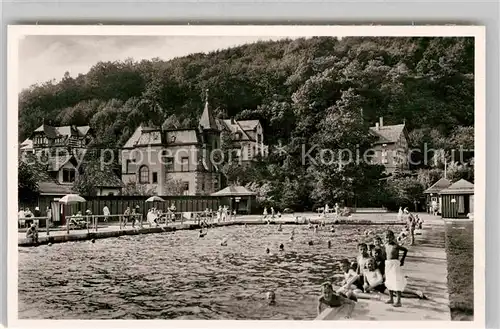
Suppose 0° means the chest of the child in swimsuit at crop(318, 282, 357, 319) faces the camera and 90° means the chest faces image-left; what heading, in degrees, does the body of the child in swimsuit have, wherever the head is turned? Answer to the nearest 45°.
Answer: approximately 45°

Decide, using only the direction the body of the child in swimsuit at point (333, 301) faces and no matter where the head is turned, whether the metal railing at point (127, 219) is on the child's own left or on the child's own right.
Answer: on the child's own right

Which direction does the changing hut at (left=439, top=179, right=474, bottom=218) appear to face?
toward the camera

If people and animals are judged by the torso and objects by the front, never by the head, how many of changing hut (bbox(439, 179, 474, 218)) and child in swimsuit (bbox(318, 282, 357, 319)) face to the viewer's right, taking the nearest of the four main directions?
0
